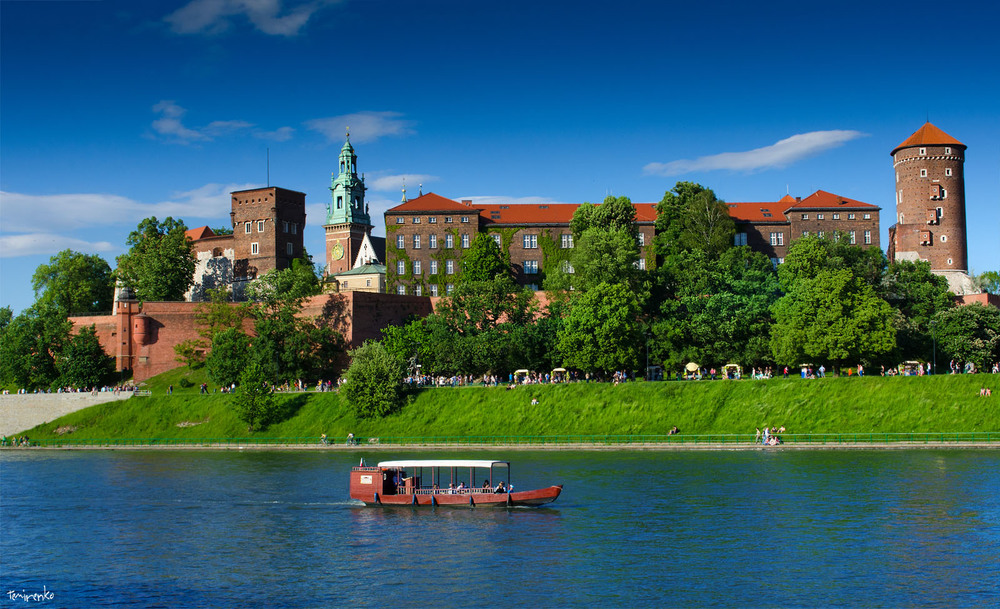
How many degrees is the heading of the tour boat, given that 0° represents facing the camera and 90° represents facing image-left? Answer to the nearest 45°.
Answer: approximately 270°
